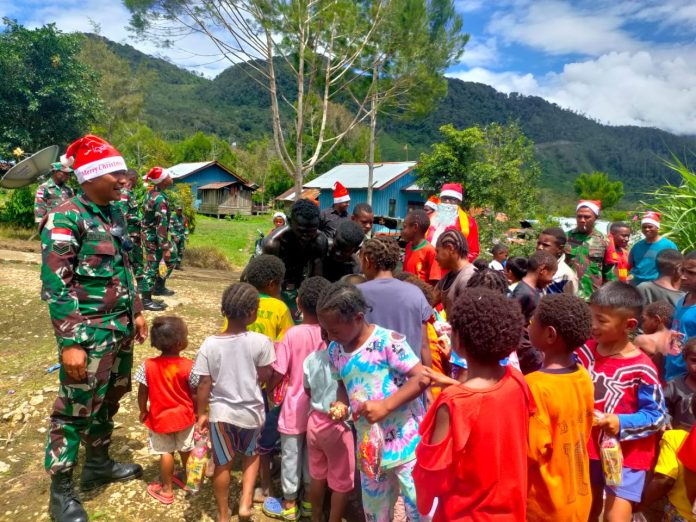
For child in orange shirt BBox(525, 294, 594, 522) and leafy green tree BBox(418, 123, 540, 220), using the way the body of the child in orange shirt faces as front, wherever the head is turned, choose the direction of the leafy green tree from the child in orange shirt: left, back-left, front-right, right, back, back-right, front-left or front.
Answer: front-right

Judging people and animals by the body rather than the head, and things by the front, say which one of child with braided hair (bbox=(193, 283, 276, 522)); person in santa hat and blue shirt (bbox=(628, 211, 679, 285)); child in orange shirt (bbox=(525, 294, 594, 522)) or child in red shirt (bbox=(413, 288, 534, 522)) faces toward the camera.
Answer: the person in santa hat and blue shirt

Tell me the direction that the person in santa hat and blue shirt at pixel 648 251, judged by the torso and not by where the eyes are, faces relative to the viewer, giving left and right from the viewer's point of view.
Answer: facing the viewer

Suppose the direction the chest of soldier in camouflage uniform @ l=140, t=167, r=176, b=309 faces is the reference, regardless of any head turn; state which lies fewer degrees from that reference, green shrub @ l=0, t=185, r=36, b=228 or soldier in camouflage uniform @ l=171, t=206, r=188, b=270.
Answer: the soldier in camouflage uniform

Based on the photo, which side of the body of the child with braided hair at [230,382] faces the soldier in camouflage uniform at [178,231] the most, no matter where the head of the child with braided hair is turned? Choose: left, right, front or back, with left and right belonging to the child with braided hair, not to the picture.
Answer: front

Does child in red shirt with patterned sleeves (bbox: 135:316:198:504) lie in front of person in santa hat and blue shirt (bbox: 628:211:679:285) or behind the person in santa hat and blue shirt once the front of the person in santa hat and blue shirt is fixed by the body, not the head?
in front

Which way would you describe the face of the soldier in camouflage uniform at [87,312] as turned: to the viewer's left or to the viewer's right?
to the viewer's right

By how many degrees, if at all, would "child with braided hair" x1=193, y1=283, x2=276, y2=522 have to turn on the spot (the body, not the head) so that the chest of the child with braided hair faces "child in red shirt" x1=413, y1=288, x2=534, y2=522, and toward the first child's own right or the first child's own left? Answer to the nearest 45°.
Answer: approximately 135° to the first child's own right

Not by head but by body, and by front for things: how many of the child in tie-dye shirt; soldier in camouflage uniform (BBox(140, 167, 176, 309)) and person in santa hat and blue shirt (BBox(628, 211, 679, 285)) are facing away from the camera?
0

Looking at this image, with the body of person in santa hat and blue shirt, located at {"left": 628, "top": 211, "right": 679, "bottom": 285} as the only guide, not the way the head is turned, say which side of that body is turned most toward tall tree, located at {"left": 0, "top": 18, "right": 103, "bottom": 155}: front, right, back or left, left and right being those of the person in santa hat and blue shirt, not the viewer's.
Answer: right

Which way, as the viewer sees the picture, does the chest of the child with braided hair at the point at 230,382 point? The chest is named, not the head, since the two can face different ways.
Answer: away from the camera
